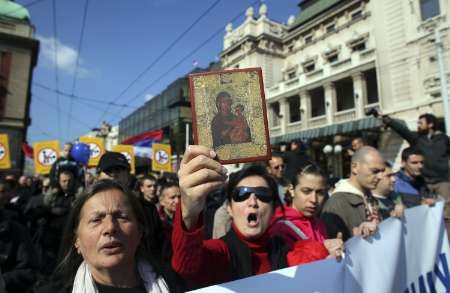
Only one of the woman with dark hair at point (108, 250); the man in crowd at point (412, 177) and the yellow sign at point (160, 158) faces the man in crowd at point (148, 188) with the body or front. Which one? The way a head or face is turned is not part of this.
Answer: the yellow sign

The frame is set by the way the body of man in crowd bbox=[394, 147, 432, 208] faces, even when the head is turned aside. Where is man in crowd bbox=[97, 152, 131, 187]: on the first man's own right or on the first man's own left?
on the first man's own right

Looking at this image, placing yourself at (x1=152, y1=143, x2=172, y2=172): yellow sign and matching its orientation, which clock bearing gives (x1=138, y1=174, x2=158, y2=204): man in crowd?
The man in crowd is roughly at 12 o'clock from the yellow sign.

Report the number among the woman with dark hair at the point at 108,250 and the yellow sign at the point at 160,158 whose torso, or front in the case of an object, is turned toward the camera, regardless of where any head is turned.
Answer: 2

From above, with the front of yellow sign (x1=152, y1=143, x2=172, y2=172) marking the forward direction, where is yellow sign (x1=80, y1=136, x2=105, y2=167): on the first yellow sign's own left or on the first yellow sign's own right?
on the first yellow sign's own right

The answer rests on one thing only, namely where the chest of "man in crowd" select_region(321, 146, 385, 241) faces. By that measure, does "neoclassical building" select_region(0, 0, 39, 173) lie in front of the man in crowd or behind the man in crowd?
behind

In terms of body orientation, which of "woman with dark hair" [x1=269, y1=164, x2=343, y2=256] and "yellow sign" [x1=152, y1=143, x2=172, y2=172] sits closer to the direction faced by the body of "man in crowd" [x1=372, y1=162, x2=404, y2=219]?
the woman with dark hair

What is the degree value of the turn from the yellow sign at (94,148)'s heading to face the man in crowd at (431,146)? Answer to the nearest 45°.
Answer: approximately 45° to its left

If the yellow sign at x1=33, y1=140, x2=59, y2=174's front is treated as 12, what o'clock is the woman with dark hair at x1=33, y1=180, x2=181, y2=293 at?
The woman with dark hair is roughly at 12 o'clock from the yellow sign.

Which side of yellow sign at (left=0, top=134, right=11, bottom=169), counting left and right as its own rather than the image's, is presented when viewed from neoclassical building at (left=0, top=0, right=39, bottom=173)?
back
